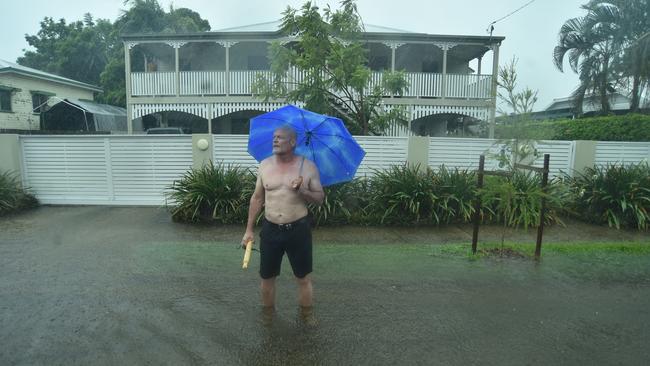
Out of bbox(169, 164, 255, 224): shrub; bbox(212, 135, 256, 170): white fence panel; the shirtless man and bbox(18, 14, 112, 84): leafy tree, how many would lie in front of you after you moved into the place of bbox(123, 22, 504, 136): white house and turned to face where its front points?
3

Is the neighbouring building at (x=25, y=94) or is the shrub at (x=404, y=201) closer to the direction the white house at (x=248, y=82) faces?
the shrub

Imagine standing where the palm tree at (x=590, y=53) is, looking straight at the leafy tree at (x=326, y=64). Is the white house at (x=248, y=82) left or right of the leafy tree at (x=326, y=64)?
right

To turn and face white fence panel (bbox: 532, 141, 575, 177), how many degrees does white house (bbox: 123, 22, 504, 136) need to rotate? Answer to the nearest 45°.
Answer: approximately 45° to its left

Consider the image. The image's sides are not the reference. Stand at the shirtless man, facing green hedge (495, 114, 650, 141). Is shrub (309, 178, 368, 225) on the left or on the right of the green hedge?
left

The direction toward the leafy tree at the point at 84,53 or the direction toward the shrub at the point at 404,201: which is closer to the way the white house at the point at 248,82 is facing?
the shrub

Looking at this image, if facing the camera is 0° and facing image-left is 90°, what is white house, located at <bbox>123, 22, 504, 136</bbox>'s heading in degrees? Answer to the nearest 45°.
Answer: approximately 0°

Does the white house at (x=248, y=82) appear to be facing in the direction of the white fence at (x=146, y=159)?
yes

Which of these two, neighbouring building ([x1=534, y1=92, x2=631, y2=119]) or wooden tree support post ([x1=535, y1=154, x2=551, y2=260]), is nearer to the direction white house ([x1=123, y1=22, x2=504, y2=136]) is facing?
the wooden tree support post

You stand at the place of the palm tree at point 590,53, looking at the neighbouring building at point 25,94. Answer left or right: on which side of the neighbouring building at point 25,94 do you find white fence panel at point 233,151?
left

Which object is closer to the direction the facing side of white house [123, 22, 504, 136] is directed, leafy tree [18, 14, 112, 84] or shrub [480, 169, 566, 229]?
the shrub

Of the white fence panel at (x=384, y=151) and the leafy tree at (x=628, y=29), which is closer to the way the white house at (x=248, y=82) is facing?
the white fence panel
